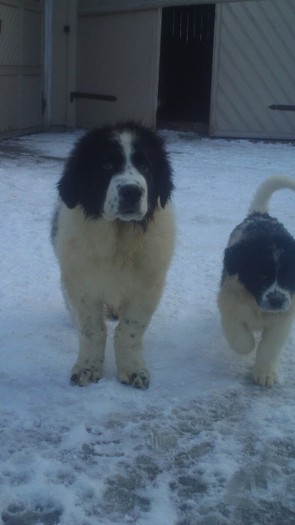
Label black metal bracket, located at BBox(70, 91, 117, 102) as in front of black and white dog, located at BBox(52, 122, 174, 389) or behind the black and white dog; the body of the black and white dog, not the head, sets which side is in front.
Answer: behind

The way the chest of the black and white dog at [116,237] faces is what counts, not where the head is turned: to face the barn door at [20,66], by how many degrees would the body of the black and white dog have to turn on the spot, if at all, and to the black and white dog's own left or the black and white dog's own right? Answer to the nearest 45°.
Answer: approximately 180°

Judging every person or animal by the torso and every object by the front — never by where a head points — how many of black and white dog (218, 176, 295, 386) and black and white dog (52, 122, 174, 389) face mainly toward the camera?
2

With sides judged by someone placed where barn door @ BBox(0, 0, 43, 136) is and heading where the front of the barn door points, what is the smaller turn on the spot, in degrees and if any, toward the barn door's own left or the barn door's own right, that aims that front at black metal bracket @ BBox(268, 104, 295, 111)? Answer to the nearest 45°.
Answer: approximately 45° to the barn door's own left

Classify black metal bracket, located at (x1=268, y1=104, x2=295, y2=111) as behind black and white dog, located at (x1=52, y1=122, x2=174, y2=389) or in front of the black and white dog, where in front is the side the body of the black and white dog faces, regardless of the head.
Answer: behind

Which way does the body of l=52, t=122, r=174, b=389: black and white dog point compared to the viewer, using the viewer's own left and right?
facing the viewer

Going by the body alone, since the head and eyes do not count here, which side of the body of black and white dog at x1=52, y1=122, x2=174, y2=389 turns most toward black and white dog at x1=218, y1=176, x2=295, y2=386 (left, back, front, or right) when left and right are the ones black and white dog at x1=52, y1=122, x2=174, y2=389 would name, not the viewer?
left

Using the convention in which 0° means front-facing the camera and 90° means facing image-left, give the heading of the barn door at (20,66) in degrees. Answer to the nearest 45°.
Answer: approximately 315°

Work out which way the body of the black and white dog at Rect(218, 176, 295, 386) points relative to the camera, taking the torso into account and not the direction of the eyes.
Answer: toward the camera

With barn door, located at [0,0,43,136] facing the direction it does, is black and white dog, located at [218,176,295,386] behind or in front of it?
in front

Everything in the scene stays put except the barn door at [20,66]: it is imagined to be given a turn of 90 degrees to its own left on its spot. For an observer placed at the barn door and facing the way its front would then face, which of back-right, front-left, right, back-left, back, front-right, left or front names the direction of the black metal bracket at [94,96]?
front
